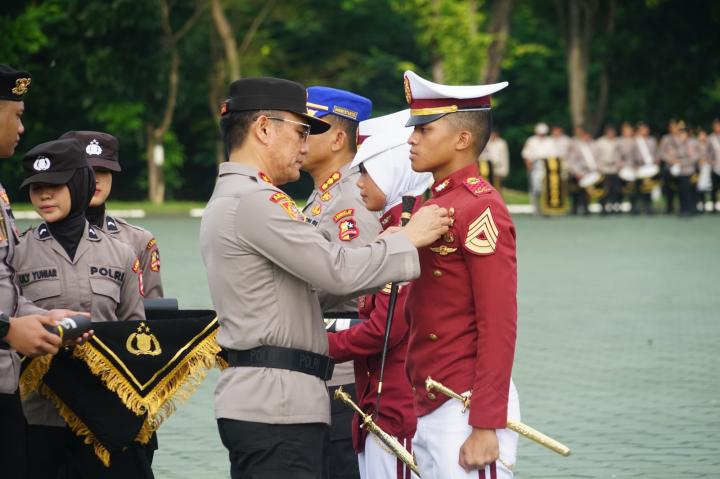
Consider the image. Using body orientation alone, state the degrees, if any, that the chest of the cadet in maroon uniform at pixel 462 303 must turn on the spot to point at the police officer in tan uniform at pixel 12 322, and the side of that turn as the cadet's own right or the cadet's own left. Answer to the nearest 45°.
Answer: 0° — they already face them

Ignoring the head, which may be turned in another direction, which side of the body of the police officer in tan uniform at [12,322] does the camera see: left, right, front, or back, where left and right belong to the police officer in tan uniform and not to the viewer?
right

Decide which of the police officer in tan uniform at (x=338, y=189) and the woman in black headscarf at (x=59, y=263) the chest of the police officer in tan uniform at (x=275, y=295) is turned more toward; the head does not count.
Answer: the police officer in tan uniform

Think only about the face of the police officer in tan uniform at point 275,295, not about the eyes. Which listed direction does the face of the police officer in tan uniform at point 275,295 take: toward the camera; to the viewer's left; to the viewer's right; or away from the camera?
to the viewer's right

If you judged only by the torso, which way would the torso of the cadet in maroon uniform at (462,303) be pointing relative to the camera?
to the viewer's left

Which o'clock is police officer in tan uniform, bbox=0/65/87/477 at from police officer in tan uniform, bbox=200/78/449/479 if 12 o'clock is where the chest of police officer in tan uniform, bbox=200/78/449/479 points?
police officer in tan uniform, bbox=0/65/87/477 is roughly at 7 o'clock from police officer in tan uniform, bbox=200/78/449/479.

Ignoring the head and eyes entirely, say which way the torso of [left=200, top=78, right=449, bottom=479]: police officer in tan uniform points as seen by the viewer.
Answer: to the viewer's right
